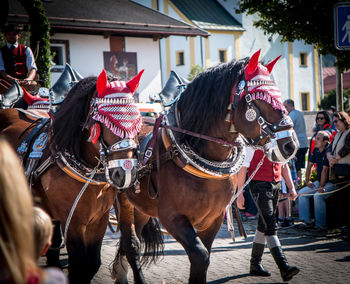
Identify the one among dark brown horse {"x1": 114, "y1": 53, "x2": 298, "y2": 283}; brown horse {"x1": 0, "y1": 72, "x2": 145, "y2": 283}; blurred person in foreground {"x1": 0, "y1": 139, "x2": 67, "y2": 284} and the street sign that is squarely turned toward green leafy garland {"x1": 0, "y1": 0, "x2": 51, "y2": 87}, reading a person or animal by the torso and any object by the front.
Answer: the blurred person in foreground

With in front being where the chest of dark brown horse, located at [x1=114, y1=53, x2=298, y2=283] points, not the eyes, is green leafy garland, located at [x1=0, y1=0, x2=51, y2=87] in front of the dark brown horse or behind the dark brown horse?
behind

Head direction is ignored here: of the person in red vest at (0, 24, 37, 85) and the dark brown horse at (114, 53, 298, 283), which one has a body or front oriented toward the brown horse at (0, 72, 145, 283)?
the person in red vest

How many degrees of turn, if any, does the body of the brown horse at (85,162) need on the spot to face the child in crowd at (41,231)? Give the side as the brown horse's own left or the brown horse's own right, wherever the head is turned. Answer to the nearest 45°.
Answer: approximately 45° to the brown horse's own right

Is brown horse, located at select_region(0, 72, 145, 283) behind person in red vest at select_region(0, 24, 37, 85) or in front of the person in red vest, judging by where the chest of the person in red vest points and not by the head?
in front

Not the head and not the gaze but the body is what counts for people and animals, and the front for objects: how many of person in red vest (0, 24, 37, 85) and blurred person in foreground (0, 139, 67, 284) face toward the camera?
1

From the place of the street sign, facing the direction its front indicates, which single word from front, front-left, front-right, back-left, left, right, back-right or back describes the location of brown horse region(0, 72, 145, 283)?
front-right

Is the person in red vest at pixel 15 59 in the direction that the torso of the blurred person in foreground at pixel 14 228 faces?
yes

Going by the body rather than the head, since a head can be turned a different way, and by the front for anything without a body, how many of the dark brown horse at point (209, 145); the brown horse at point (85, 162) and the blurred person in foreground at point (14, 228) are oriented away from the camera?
1

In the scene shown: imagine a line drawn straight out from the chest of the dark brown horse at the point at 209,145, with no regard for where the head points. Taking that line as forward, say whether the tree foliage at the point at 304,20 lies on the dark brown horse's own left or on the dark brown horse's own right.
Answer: on the dark brown horse's own left

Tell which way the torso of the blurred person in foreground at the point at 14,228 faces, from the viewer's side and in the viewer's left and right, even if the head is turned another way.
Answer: facing away from the viewer

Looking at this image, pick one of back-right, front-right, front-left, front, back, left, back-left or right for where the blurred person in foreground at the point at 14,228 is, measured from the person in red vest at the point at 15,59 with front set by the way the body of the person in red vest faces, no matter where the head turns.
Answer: front

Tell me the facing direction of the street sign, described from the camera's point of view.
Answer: facing the viewer
